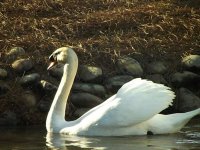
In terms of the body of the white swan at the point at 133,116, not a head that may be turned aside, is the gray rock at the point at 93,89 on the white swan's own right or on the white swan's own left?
on the white swan's own right

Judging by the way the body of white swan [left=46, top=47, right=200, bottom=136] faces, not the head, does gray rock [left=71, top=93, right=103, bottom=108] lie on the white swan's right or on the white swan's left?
on the white swan's right

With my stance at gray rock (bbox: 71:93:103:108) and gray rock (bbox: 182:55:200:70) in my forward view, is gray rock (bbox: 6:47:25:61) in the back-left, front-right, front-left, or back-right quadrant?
back-left

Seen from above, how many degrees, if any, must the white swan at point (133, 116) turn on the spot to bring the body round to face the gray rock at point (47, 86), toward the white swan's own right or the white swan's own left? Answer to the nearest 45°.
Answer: approximately 45° to the white swan's own right

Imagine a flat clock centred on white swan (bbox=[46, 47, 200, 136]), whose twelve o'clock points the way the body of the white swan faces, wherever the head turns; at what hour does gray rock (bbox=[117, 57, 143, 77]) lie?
The gray rock is roughly at 3 o'clock from the white swan.

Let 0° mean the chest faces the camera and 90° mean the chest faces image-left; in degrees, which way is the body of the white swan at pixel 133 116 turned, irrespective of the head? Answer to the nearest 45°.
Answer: approximately 90°

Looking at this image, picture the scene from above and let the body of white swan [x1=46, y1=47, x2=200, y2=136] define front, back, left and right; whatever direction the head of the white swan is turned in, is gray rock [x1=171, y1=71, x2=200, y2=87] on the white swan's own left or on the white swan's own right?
on the white swan's own right

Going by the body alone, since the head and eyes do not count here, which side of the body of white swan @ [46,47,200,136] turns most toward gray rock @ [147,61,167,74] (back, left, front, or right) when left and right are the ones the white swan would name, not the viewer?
right
